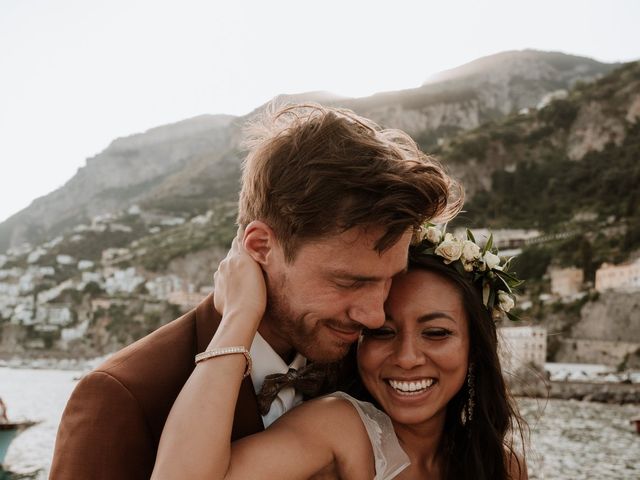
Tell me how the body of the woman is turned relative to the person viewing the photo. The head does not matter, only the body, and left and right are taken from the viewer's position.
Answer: facing the viewer

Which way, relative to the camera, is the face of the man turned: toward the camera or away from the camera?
toward the camera

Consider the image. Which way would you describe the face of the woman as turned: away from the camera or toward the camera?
toward the camera
